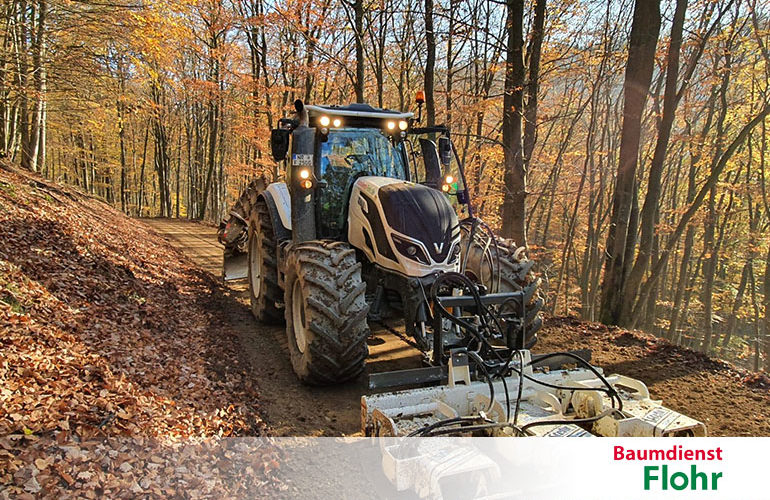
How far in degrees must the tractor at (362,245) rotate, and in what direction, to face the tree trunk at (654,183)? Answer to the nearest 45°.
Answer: approximately 90° to its left

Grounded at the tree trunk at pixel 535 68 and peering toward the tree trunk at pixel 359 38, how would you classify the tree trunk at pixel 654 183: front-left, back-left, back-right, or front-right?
back-right

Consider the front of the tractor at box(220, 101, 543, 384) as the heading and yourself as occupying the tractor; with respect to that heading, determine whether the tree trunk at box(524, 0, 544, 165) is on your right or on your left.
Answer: on your left

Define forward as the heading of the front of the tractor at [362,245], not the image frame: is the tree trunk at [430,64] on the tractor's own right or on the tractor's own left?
on the tractor's own left

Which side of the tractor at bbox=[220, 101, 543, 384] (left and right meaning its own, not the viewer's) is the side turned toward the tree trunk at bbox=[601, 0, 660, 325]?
left

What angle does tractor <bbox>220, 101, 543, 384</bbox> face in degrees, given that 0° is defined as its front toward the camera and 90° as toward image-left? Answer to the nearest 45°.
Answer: approximately 315°
